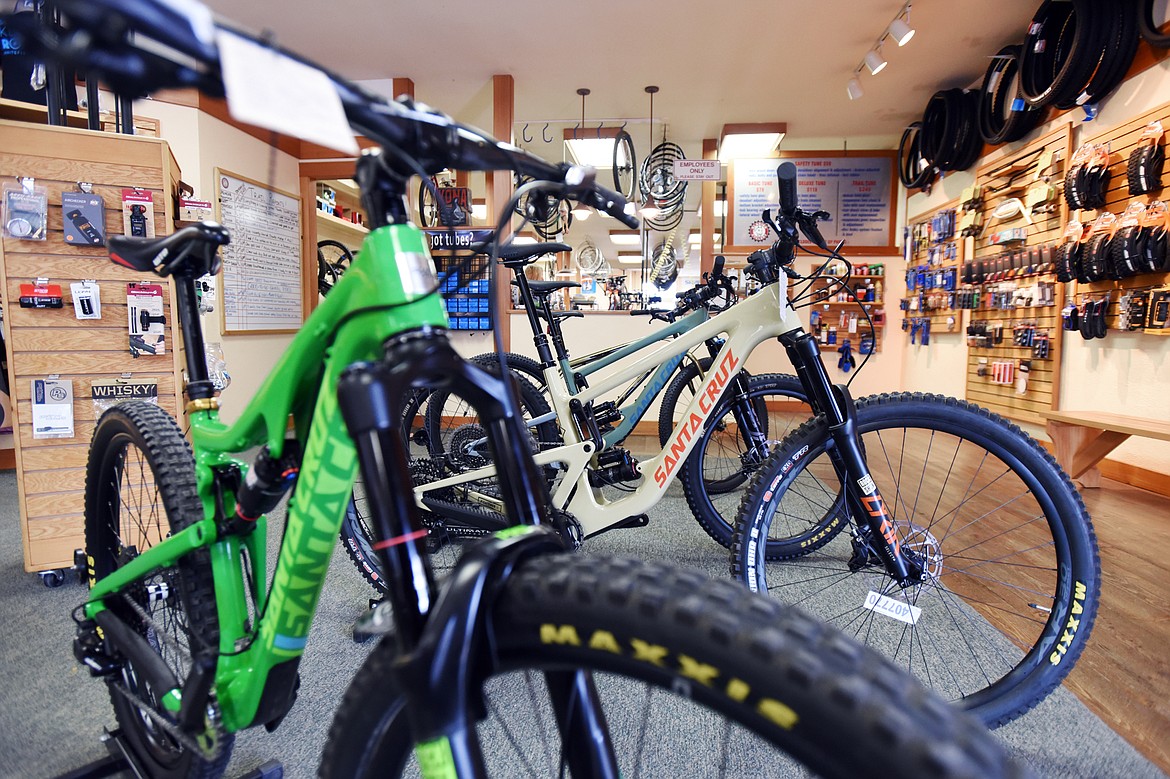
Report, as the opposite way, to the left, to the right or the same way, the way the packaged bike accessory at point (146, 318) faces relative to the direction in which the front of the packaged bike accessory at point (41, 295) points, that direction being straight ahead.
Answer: the same way

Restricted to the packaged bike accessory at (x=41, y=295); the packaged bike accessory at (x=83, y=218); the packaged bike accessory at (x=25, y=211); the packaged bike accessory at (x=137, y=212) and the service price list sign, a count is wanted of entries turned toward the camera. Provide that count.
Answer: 5

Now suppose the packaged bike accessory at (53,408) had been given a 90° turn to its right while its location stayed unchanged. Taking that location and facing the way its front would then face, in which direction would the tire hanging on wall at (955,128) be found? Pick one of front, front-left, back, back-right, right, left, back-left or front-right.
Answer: back

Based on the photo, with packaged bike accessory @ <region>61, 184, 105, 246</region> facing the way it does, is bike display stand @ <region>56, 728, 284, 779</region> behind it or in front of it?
in front

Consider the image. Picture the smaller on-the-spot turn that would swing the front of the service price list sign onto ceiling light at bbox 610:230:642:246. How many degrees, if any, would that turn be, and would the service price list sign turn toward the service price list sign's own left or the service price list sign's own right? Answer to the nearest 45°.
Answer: approximately 135° to the service price list sign's own right

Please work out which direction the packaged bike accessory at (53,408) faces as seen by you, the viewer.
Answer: facing the viewer

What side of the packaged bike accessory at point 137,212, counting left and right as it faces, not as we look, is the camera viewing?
front

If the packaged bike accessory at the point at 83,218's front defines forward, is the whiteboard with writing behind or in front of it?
behind

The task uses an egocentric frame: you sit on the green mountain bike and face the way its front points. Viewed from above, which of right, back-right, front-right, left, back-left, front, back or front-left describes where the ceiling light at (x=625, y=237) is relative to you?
back-left

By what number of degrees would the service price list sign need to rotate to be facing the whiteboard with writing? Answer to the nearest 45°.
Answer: approximately 45° to its right

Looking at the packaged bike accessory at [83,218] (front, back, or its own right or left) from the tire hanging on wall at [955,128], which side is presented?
left

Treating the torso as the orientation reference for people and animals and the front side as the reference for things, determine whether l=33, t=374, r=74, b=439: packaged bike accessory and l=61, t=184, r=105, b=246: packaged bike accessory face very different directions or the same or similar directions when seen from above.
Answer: same or similar directions

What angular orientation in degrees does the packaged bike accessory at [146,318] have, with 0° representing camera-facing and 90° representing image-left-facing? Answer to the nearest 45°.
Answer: approximately 0°

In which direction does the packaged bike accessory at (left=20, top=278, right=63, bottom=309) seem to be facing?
toward the camera

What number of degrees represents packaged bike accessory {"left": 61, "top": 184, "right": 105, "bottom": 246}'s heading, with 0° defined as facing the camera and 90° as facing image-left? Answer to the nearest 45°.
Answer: approximately 0°
